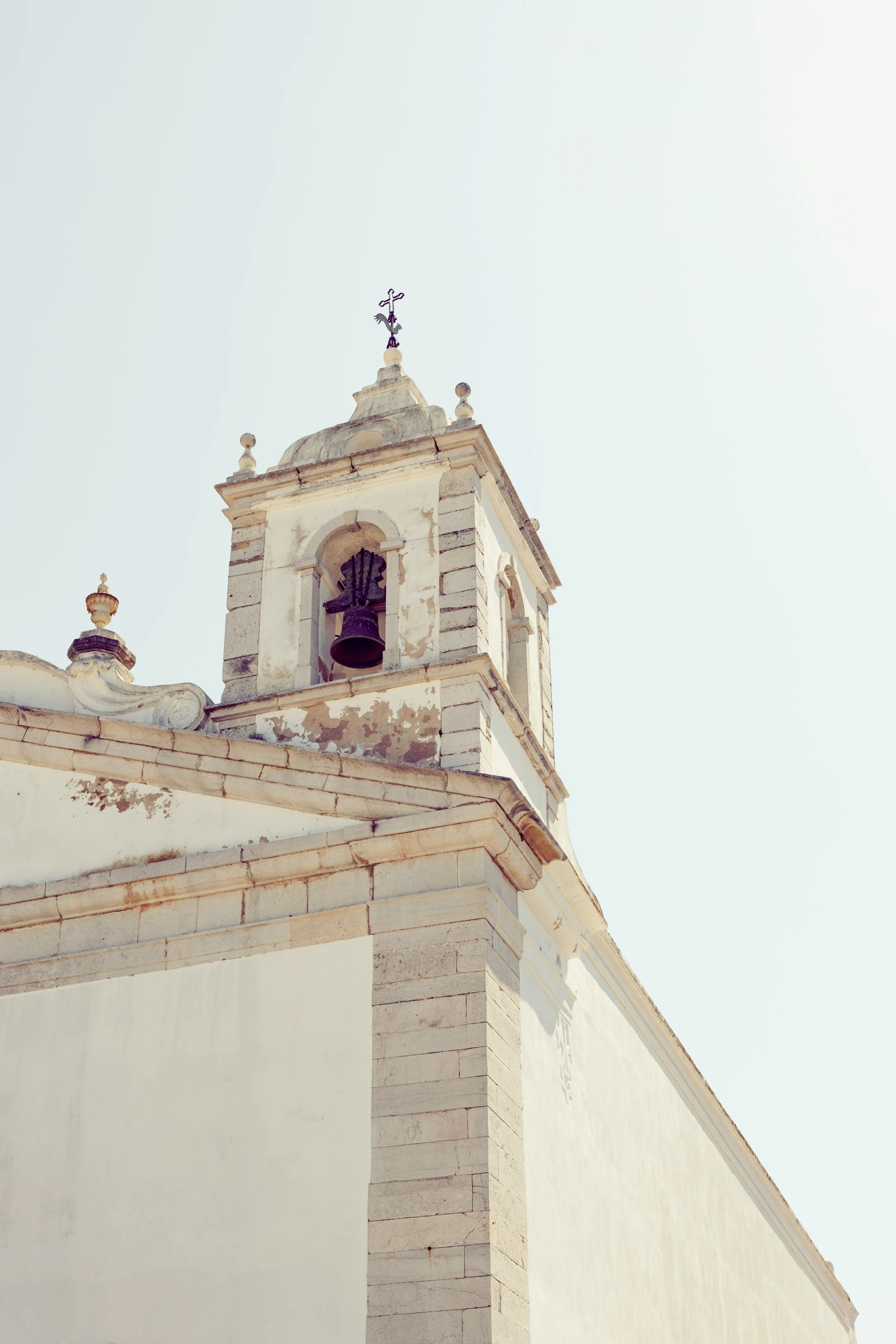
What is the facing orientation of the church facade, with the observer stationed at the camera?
facing the viewer and to the left of the viewer
